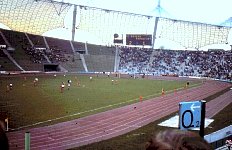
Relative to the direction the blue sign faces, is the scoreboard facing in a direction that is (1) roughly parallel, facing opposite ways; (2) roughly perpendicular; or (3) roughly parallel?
roughly parallel

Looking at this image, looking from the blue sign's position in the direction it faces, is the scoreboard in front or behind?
behind

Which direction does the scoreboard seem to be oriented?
toward the camera

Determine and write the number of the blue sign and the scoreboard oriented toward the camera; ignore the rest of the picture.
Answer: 2

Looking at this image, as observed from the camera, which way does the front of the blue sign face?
facing the viewer

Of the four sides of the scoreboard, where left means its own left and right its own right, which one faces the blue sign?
front
